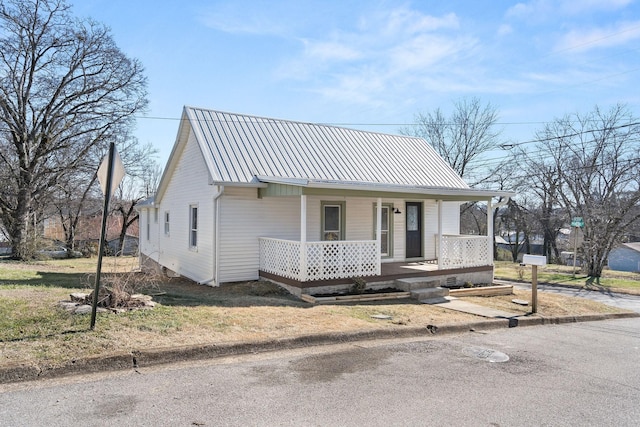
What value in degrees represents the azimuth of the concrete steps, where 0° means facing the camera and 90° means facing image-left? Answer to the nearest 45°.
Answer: approximately 315°

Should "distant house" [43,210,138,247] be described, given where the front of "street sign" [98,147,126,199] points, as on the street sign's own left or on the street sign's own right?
on the street sign's own left

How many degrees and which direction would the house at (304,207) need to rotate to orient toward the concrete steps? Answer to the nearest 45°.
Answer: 0° — it already faces it

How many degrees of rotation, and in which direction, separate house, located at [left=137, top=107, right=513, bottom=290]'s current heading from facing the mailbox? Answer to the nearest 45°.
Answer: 0° — it already faces it

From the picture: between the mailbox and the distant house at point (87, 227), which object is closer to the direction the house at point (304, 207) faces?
the mailbox

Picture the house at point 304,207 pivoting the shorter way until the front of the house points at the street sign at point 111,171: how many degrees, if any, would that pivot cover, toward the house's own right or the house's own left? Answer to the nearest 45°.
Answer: approximately 45° to the house's own right

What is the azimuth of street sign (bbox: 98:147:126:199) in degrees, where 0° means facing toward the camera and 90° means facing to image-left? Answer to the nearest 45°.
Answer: approximately 225°

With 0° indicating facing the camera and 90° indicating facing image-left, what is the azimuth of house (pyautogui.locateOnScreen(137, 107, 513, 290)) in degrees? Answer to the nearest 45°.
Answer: approximately 315°

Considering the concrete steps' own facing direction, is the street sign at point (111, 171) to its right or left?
on its right
